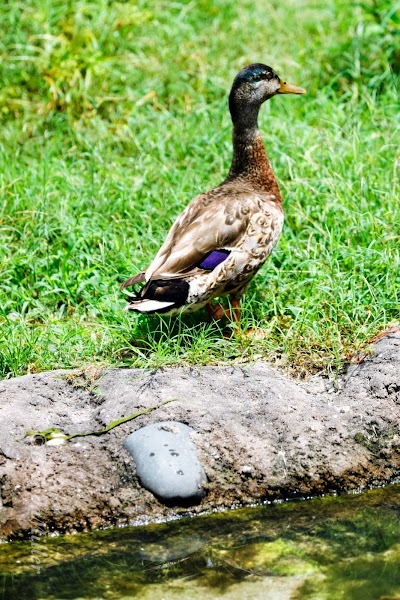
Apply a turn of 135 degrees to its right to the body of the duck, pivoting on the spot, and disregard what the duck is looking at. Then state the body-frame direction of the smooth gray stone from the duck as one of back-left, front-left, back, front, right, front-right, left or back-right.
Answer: front

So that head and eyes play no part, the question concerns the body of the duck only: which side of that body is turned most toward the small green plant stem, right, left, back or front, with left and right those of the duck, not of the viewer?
back

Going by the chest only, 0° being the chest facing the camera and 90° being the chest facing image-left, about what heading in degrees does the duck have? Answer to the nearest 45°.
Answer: approximately 225°
